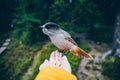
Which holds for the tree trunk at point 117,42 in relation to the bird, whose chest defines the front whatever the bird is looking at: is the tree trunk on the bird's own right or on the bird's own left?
on the bird's own right

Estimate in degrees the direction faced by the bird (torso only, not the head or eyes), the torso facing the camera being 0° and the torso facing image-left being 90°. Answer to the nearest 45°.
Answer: approximately 90°
